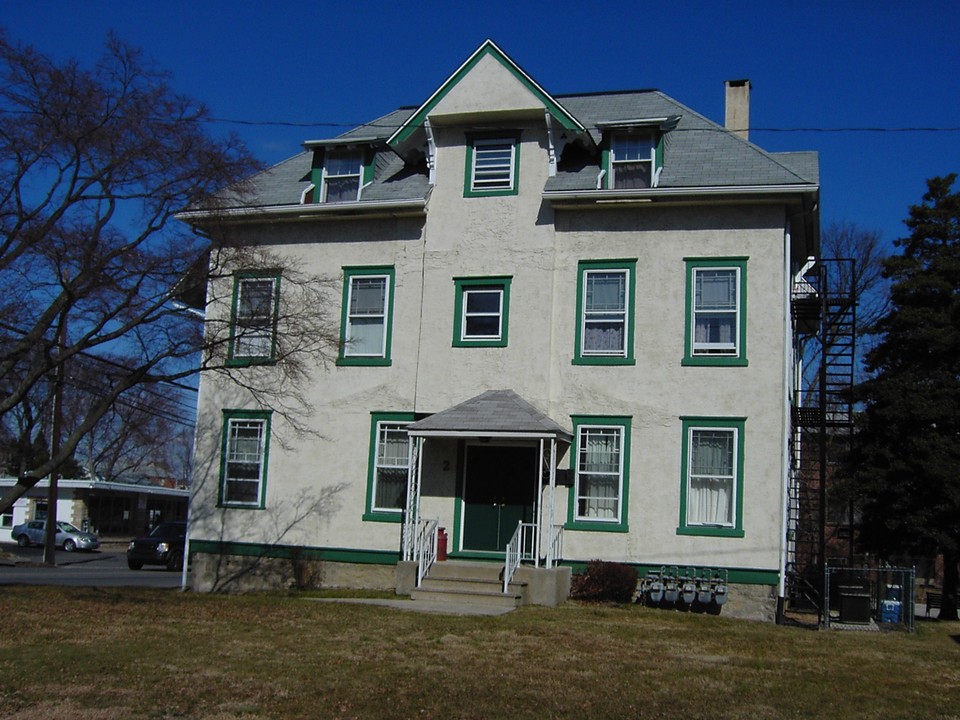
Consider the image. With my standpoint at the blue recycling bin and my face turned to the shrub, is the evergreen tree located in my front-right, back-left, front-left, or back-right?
back-right

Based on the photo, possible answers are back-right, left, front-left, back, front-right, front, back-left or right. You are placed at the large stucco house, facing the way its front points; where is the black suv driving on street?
back-right

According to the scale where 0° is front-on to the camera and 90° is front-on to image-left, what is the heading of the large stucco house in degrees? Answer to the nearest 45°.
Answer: approximately 0°

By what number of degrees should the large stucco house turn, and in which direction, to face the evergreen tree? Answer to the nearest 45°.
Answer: approximately 135° to its left

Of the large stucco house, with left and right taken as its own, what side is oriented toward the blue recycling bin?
left
